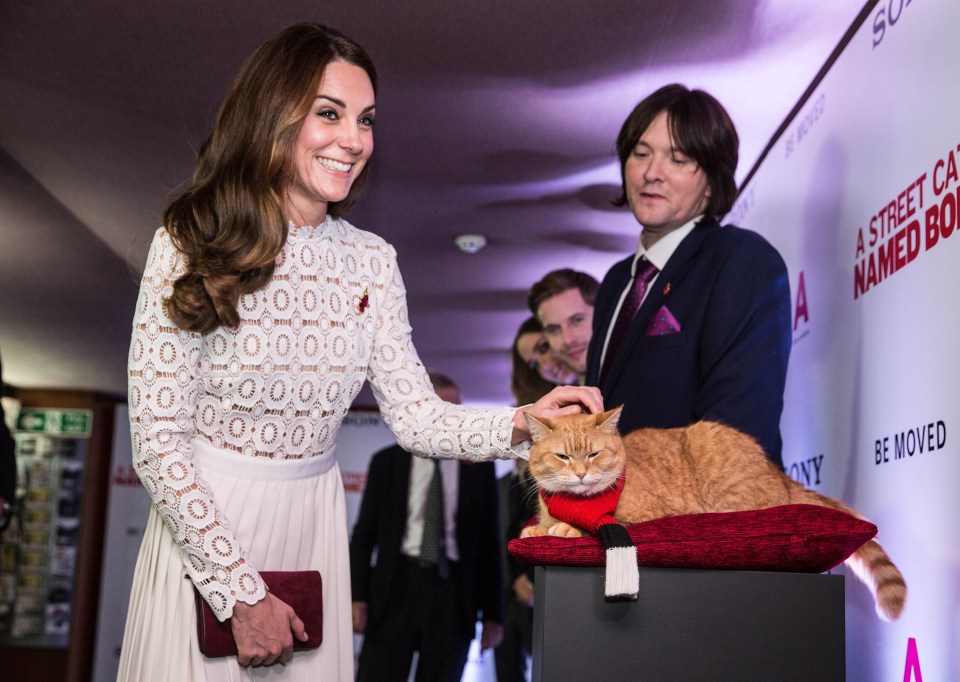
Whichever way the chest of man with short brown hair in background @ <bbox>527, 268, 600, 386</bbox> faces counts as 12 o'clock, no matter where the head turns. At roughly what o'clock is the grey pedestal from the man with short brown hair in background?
The grey pedestal is roughly at 12 o'clock from the man with short brown hair in background.

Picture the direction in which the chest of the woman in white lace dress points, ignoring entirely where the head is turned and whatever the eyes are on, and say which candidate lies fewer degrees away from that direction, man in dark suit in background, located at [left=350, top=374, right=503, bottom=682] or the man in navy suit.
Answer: the man in navy suit

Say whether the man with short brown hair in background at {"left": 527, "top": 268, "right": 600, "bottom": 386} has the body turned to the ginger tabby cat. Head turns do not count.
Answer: yes

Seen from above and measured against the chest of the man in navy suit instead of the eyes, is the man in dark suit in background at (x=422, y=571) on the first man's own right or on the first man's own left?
on the first man's own right

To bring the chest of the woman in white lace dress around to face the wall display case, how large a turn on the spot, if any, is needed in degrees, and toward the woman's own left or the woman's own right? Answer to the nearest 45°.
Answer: approximately 135° to the woman's own left
